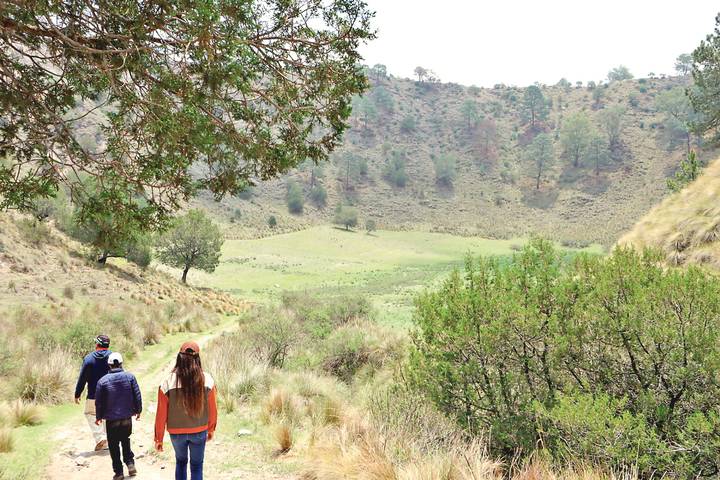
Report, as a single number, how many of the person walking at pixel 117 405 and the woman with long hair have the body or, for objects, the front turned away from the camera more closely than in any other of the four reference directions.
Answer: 2

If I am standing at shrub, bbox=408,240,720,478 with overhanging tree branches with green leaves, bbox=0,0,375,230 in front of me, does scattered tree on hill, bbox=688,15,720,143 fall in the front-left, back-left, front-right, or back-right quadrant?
back-right

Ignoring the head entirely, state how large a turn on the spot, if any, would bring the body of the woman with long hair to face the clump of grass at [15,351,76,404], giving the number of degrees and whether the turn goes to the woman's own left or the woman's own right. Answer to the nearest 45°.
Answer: approximately 45° to the woman's own left

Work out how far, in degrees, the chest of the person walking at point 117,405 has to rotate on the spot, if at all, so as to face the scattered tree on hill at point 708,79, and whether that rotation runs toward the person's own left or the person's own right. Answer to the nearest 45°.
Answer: approximately 90° to the person's own right

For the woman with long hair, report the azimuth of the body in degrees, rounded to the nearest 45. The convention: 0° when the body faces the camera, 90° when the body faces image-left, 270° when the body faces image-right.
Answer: approximately 180°

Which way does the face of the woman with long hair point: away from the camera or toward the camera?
away from the camera

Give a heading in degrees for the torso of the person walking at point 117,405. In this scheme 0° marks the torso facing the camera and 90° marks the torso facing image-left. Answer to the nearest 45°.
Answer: approximately 180°

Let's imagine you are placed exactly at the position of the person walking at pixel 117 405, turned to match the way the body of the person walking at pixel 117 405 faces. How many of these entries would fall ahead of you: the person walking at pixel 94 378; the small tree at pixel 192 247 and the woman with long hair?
2

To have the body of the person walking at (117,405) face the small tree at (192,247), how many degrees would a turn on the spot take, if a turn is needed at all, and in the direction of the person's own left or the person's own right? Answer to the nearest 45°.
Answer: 0° — they already face it
